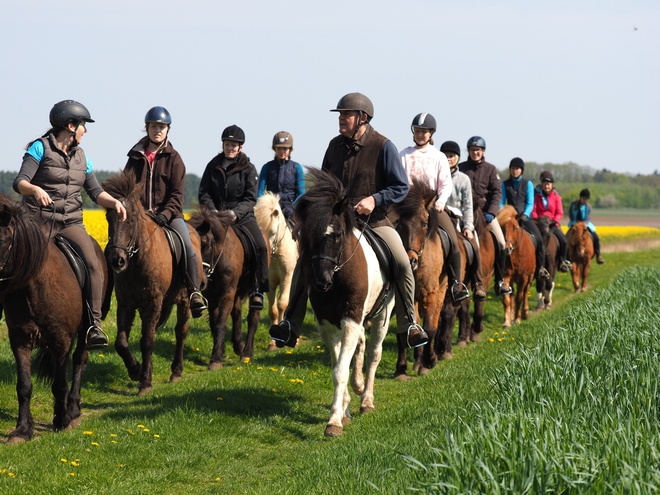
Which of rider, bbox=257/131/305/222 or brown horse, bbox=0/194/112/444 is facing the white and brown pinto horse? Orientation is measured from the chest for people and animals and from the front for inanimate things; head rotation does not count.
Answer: the rider

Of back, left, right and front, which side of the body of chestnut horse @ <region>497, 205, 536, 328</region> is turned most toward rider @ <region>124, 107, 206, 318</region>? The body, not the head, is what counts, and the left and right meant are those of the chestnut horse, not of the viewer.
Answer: front

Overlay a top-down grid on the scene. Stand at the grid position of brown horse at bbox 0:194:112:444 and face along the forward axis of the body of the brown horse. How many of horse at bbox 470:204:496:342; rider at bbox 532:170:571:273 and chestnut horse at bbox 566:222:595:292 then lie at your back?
3

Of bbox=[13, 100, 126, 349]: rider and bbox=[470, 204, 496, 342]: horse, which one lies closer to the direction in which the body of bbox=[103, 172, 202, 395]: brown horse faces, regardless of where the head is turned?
the rider

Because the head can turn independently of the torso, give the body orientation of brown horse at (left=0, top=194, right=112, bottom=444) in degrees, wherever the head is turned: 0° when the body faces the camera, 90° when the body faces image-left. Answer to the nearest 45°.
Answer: approximately 45°

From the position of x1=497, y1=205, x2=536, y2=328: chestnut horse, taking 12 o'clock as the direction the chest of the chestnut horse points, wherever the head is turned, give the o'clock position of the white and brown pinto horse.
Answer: The white and brown pinto horse is roughly at 11 o'clock from the chestnut horse.

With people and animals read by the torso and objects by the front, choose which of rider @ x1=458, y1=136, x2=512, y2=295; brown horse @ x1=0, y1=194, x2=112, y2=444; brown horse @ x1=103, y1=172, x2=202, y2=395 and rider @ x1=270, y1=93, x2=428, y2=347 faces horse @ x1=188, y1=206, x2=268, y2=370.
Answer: rider @ x1=458, y1=136, x2=512, y2=295

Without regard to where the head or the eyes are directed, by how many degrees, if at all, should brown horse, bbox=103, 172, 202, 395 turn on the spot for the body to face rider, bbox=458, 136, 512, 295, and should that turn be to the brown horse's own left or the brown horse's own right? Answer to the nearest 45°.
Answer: approximately 180°

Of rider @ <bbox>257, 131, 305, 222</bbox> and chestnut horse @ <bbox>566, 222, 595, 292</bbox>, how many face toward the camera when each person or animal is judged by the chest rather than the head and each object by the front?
2

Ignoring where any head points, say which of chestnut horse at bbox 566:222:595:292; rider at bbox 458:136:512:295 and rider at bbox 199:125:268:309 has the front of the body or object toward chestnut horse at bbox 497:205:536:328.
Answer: chestnut horse at bbox 566:222:595:292

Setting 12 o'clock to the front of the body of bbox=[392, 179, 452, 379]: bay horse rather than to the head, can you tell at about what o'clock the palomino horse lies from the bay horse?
The palomino horse is roughly at 3 o'clock from the bay horse.

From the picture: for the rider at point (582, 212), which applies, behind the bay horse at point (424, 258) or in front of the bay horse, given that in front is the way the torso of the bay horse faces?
behind

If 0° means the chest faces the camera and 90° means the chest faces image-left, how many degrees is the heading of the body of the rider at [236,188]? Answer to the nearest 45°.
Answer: approximately 45°

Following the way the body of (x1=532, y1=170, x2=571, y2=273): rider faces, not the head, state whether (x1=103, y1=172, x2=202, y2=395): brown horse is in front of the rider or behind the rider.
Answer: in front

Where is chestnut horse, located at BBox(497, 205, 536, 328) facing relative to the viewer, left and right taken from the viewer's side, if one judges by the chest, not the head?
facing the viewer and to the left of the viewer

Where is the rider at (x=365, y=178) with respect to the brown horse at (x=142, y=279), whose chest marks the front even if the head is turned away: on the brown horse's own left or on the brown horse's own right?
on the brown horse's own left

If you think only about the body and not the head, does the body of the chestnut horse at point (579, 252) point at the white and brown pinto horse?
yes
